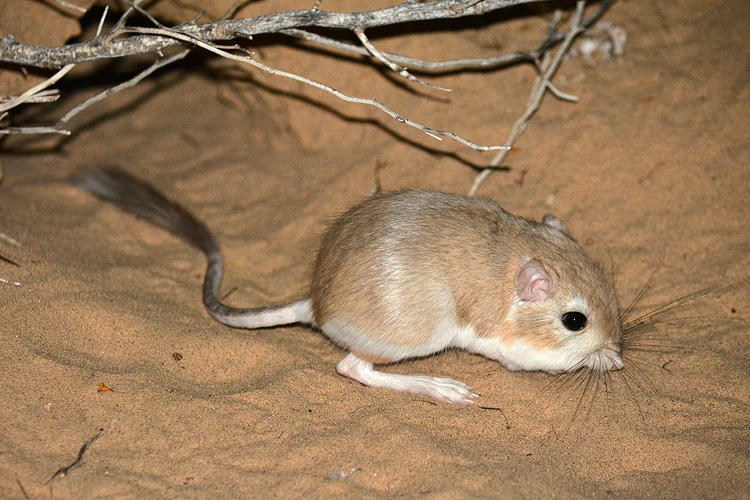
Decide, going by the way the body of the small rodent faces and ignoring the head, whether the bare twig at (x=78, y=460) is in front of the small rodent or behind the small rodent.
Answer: behind

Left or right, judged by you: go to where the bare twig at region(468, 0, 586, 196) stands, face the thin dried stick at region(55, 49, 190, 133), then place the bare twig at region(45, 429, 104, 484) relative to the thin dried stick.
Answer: left

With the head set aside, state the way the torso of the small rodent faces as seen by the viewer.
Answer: to the viewer's right

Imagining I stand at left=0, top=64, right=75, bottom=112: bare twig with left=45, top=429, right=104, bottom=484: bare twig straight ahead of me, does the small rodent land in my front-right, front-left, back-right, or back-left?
front-left

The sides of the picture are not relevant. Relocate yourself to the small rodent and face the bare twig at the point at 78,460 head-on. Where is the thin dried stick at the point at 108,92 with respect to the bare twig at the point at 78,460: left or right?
right

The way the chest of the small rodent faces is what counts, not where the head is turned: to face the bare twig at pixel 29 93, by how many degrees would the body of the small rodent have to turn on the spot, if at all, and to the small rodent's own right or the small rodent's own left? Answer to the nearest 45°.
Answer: approximately 180°

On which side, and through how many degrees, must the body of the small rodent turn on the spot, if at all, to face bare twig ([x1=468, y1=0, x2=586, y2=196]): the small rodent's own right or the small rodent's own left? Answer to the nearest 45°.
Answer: approximately 90° to the small rodent's own left

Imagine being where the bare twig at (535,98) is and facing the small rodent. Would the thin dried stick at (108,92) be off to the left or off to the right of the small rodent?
right

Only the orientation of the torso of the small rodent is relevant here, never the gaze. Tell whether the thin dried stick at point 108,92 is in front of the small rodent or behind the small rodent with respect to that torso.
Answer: behind

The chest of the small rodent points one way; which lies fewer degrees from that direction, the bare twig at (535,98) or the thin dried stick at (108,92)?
the bare twig

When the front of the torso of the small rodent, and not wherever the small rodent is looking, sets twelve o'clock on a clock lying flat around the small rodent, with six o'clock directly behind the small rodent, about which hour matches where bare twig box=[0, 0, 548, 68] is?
The bare twig is roughly at 7 o'clock from the small rodent.
